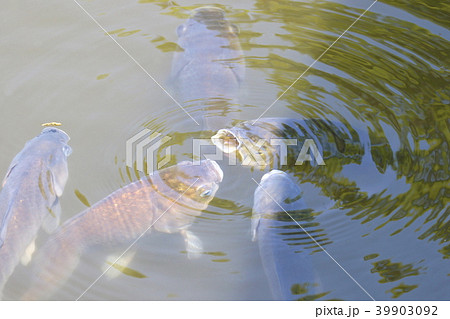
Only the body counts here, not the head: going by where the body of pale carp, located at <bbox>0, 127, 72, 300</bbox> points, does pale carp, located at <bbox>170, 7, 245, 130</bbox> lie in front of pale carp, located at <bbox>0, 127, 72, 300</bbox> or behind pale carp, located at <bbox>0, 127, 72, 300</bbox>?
in front

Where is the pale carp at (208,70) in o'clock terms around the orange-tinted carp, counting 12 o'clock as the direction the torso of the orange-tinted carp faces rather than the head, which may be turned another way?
The pale carp is roughly at 11 o'clock from the orange-tinted carp.

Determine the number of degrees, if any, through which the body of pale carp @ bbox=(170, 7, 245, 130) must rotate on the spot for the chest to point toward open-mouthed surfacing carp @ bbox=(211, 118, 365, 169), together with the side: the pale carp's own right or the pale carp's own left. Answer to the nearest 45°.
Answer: approximately 135° to the pale carp's own right

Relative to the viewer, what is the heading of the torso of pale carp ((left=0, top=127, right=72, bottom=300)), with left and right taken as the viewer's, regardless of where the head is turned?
facing away from the viewer and to the right of the viewer

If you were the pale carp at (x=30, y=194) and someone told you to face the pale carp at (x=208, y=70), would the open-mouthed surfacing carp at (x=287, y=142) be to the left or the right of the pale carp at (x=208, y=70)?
right

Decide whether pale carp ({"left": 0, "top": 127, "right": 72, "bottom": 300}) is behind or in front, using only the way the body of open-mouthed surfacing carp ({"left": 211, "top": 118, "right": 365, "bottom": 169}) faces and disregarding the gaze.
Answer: in front

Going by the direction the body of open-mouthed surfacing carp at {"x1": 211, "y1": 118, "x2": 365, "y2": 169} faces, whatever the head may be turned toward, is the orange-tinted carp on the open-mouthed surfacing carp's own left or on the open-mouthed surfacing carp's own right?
on the open-mouthed surfacing carp's own left

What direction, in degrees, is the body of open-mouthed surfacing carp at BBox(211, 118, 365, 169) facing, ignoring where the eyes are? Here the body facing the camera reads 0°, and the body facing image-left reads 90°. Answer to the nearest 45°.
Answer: approximately 90°

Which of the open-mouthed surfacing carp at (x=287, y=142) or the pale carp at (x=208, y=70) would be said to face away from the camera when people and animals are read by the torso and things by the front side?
the pale carp

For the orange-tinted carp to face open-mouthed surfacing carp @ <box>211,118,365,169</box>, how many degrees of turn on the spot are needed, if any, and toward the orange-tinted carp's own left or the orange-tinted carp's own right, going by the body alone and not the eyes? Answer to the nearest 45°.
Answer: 0° — it already faces it

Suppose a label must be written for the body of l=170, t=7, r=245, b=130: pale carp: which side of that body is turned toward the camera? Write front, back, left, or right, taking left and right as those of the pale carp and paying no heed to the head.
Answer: back

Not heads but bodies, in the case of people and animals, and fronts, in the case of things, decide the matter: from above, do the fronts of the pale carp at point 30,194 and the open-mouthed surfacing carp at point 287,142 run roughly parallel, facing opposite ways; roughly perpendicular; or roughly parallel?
roughly perpendicular

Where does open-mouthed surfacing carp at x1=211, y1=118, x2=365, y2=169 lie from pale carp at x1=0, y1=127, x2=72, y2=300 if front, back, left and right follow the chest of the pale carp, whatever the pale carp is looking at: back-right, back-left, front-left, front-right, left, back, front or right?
front-right

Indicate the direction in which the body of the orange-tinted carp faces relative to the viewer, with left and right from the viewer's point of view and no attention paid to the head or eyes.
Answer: facing away from the viewer and to the right of the viewer
